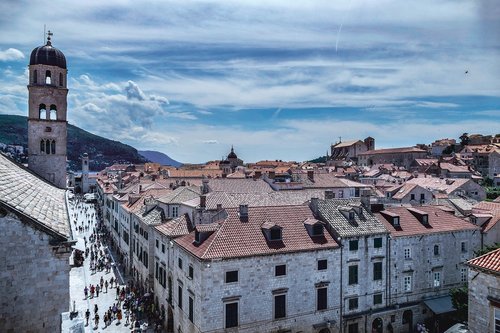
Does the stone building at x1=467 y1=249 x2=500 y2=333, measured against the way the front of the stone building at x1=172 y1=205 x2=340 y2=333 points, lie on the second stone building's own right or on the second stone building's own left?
on the second stone building's own left

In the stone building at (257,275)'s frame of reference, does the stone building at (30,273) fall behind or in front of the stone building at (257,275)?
in front

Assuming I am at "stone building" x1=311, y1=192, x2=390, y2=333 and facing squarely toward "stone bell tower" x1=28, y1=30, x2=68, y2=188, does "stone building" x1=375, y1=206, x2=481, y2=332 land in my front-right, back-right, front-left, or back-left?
back-right

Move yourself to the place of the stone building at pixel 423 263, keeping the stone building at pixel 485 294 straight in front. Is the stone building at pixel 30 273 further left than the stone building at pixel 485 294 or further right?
right

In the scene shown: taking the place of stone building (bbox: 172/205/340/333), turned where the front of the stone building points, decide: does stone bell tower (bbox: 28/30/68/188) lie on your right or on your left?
on your right

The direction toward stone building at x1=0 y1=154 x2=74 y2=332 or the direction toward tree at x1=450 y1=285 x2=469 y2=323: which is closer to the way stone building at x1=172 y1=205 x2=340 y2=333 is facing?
the stone building

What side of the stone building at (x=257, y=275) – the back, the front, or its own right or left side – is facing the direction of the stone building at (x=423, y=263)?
left

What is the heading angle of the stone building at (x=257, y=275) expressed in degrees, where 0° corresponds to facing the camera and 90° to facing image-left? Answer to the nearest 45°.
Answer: approximately 0°

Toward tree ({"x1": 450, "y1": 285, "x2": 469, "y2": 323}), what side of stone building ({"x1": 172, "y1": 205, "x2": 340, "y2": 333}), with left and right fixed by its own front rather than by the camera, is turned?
left
